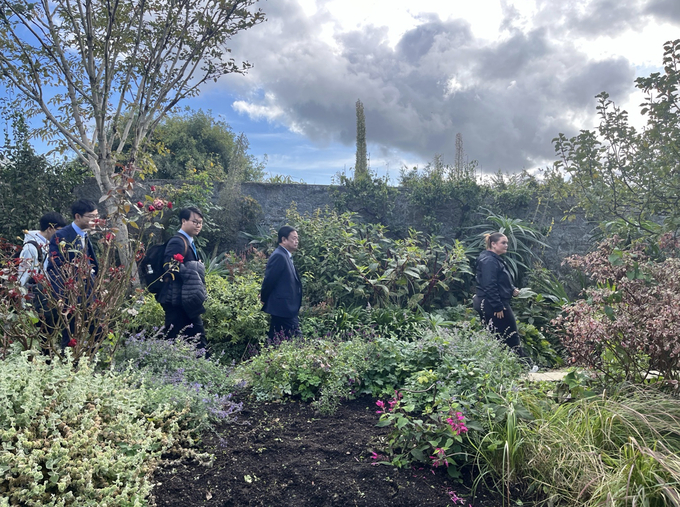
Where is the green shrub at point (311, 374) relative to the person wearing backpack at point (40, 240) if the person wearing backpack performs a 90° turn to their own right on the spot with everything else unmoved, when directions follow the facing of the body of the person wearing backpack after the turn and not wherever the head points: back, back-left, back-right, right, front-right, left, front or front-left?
front-left

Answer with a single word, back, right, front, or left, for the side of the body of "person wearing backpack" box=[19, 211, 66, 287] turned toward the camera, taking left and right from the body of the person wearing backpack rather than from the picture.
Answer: right

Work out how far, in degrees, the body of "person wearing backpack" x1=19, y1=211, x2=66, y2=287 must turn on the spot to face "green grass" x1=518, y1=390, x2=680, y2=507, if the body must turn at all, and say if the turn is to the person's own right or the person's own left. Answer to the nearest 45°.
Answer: approximately 45° to the person's own right
